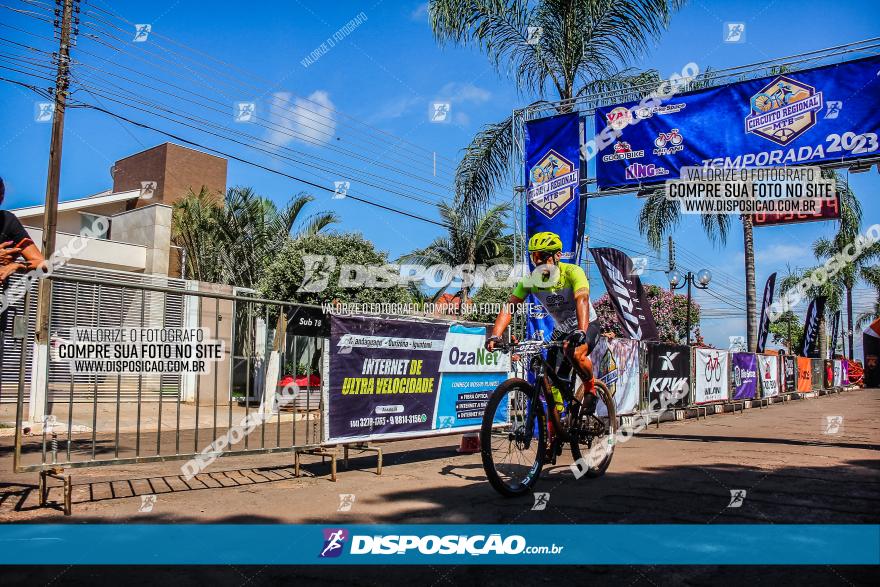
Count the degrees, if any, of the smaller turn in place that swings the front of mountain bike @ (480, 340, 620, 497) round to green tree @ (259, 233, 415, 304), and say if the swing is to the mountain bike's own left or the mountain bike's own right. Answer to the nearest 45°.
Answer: approximately 90° to the mountain bike's own right

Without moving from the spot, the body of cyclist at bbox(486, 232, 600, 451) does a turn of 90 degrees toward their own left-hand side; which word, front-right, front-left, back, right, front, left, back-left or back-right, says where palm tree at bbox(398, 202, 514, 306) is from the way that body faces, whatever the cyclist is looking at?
back-left

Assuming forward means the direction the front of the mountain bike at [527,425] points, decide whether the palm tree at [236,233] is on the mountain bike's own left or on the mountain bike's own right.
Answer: on the mountain bike's own right

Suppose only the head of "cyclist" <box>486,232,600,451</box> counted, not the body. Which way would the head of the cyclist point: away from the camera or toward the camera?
toward the camera

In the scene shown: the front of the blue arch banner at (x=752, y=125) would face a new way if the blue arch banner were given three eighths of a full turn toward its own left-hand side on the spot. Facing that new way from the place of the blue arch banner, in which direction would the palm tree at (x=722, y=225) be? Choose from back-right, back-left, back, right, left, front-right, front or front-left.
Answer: left

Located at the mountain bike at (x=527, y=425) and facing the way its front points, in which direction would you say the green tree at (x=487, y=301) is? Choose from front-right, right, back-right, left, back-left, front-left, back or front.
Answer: back-right

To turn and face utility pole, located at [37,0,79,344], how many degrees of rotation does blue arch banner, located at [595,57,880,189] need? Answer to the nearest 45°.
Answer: approximately 45° to its right

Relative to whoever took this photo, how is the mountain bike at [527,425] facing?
facing the viewer and to the left of the viewer

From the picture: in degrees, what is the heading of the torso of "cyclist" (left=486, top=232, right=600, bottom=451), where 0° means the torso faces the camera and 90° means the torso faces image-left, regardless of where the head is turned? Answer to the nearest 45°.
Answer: approximately 45°

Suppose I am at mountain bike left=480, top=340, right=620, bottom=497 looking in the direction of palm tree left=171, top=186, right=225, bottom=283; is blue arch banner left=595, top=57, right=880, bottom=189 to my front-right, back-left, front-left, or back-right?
front-right

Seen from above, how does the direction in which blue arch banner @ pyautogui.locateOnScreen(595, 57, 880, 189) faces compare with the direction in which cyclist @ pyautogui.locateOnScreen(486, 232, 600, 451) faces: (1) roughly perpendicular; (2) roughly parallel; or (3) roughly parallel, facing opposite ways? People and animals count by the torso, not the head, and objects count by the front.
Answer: roughly parallel
